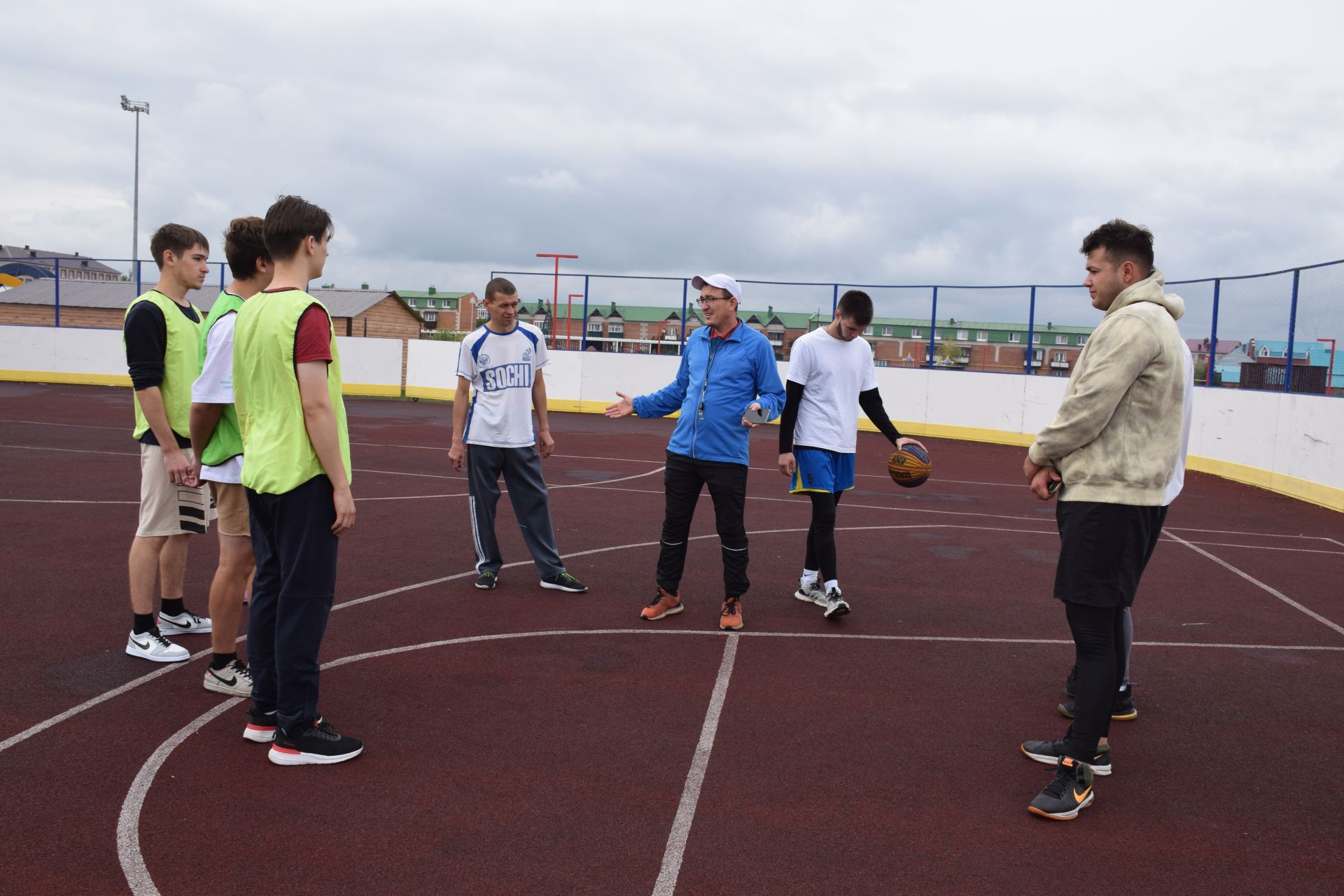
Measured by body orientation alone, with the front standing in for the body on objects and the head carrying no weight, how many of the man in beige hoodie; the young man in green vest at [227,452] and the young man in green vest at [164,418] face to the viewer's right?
2

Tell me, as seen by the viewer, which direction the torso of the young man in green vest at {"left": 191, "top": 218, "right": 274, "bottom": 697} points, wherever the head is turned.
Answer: to the viewer's right

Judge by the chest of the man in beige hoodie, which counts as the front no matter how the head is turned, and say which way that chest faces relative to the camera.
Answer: to the viewer's left

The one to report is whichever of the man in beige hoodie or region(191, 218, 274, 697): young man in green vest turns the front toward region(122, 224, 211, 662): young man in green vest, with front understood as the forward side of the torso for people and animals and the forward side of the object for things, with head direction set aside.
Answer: the man in beige hoodie

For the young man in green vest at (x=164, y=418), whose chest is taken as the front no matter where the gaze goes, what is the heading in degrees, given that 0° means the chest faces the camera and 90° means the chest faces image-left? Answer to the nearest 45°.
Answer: approximately 270°

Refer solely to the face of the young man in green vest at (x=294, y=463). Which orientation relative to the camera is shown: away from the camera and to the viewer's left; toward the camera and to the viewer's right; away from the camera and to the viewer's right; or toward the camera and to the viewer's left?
away from the camera and to the viewer's right

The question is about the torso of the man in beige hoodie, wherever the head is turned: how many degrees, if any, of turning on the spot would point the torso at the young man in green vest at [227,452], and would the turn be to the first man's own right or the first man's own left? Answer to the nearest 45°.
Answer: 0° — they already face them

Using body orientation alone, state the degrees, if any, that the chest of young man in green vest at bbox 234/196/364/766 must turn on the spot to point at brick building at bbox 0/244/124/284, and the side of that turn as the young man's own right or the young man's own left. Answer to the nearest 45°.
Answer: approximately 45° to the young man's own left

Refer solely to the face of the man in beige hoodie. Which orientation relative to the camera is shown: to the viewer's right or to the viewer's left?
to the viewer's left
